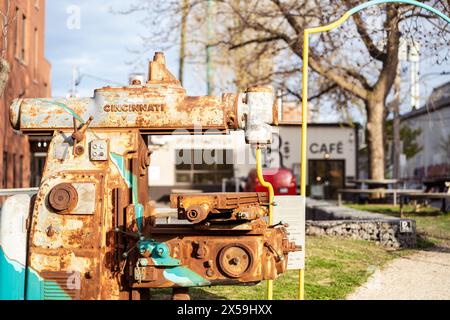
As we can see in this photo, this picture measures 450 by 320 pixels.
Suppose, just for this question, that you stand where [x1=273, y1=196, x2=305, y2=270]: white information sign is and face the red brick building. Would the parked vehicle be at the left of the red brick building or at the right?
right

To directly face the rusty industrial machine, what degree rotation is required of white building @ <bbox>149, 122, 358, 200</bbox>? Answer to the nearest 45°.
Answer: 0° — it already faces it

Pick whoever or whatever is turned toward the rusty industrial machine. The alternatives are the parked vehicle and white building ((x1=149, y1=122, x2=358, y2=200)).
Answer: the white building

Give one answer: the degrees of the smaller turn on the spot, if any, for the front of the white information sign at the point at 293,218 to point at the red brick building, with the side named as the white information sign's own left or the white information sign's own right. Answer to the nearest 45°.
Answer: approximately 135° to the white information sign's own right

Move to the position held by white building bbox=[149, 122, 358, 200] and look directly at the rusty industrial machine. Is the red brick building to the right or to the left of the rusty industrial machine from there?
right

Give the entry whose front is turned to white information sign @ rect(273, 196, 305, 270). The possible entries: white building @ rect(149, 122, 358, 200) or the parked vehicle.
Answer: the white building

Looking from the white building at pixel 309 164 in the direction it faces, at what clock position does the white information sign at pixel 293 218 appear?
The white information sign is roughly at 12 o'clock from the white building.

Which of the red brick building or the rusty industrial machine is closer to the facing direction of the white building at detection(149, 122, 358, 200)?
the rusty industrial machine

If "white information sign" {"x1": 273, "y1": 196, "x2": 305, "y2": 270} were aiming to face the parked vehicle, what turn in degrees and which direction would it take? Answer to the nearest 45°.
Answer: approximately 180°

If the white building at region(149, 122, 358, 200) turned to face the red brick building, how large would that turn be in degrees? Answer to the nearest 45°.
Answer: approximately 45° to its right
